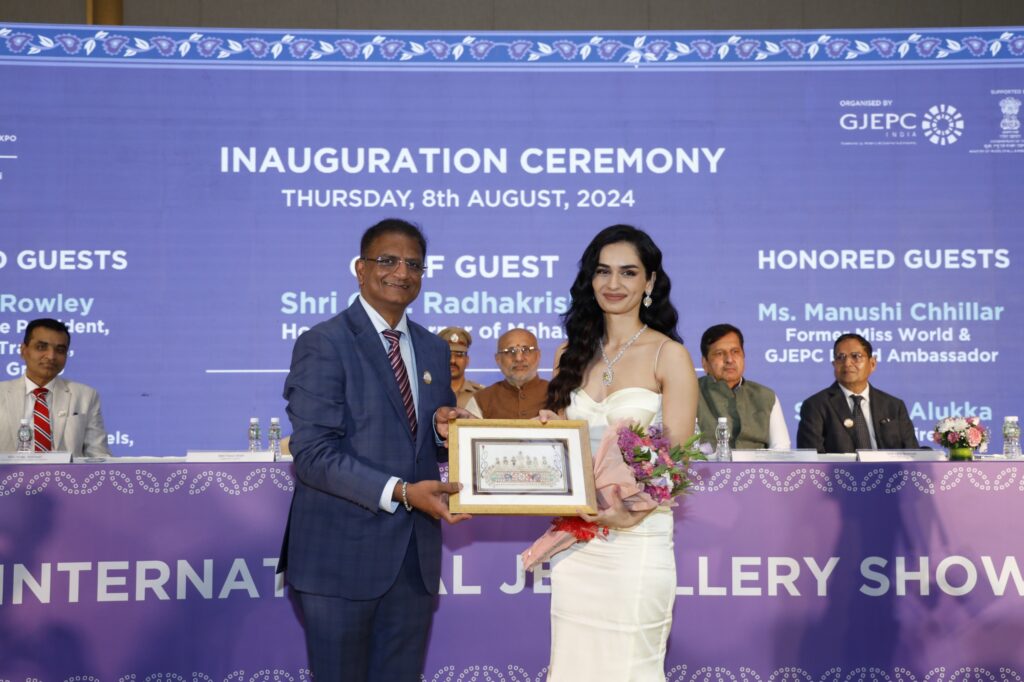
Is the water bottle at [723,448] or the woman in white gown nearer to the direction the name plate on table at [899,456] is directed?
the woman in white gown

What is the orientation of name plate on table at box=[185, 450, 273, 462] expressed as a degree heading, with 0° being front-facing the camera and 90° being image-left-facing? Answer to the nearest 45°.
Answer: approximately 0°

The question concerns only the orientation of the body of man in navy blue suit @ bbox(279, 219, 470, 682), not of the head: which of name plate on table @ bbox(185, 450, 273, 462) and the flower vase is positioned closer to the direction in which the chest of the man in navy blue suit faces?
the flower vase

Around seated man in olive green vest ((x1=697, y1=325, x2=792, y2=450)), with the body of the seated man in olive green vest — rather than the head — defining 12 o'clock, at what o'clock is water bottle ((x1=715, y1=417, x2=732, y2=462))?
The water bottle is roughly at 12 o'clock from the seated man in olive green vest.

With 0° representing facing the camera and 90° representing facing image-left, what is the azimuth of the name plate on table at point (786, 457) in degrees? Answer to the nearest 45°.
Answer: approximately 0°

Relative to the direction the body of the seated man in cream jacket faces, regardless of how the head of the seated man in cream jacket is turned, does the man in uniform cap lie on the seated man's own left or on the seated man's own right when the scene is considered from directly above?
on the seated man's own left

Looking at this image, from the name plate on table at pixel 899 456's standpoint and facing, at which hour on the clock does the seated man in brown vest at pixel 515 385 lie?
The seated man in brown vest is roughly at 4 o'clock from the name plate on table.

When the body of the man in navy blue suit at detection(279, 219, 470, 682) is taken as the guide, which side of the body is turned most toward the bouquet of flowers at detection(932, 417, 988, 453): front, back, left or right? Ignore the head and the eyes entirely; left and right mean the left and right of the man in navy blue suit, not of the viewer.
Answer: left

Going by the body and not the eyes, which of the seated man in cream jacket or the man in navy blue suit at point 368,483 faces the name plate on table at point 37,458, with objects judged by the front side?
the seated man in cream jacket

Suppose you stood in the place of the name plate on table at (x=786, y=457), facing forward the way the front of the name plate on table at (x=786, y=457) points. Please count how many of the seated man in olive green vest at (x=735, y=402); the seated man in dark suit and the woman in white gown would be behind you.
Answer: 2
